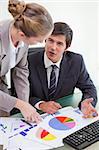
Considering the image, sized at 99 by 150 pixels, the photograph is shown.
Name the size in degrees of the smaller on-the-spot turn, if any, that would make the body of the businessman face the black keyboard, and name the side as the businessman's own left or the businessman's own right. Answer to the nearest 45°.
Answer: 0° — they already face it

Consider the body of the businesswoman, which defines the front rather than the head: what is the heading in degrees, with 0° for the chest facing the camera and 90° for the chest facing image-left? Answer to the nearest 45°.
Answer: approximately 315°

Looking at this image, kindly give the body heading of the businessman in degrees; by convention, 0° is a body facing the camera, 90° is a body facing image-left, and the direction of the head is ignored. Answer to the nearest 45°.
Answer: approximately 0°

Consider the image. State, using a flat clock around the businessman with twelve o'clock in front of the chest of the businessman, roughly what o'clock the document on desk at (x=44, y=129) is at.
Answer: The document on desk is roughly at 12 o'clock from the businessman.

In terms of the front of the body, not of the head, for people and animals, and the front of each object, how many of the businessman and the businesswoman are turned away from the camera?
0
